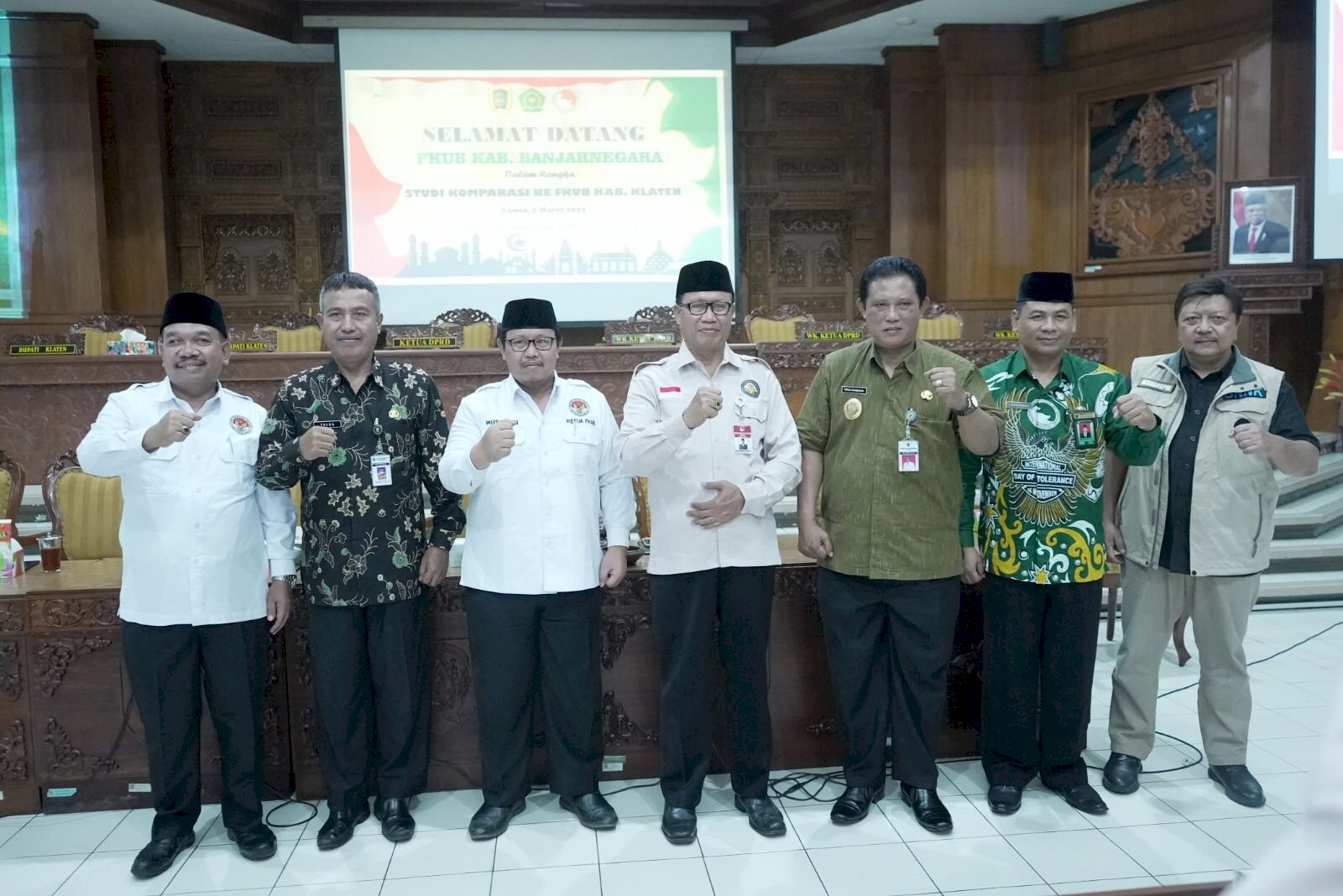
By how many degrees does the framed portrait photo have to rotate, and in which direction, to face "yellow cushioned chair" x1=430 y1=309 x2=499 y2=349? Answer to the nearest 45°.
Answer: approximately 45° to its right

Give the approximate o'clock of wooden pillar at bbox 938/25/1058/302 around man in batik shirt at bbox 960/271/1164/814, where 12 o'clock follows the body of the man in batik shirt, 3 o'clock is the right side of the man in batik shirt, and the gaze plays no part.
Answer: The wooden pillar is roughly at 6 o'clock from the man in batik shirt.

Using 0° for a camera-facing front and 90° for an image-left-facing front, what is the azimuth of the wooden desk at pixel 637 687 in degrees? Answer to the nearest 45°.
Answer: approximately 0°

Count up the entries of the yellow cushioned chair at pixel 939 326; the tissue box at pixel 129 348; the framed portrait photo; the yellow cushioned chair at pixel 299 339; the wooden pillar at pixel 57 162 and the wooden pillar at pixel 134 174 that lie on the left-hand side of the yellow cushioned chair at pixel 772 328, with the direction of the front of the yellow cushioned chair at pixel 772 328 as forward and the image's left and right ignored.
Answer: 2

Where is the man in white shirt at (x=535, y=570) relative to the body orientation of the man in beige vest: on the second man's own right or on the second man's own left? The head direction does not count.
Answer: on the second man's own right

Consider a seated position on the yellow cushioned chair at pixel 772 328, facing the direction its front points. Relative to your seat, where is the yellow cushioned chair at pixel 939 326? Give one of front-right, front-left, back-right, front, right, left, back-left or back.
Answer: left

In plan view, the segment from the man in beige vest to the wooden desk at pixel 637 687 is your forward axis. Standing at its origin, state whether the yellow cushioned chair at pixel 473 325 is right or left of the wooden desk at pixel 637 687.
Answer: right
